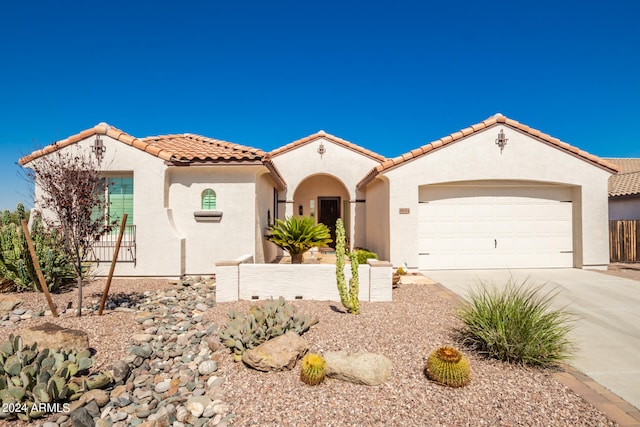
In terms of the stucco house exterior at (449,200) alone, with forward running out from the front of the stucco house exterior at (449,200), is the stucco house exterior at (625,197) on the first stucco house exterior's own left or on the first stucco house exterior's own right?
on the first stucco house exterior's own left

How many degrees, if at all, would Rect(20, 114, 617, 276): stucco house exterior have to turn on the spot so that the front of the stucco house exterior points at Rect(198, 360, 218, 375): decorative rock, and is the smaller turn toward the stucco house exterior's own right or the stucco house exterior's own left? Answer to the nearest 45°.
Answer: approximately 45° to the stucco house exterior's own right

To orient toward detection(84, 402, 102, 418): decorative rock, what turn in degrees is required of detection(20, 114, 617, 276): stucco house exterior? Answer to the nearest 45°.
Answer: approximately 45° to its right

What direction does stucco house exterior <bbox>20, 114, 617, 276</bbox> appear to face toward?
toward the camera

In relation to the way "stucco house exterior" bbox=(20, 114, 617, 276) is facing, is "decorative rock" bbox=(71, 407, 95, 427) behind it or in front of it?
in front

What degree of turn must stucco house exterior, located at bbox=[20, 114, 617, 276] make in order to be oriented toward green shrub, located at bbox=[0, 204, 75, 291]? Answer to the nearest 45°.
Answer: approximately 90° to its right

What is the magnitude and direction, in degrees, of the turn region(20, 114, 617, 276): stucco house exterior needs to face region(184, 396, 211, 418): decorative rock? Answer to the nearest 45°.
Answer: approximately 45° to its right

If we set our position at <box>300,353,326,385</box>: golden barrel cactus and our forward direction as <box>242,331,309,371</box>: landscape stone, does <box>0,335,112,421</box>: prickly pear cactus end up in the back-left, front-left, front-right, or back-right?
front-left

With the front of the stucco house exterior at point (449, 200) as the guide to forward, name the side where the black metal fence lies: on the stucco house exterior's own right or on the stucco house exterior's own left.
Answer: on the stucco house exterior's own right
